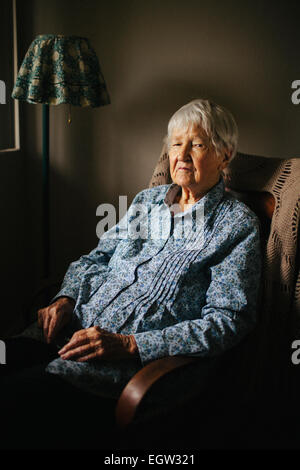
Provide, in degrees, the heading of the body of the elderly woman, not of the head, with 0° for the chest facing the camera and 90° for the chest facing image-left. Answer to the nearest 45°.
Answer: approximately 45°

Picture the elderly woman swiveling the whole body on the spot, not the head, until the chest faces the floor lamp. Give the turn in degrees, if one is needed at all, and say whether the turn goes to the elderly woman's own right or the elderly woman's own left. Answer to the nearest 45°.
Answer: approximately 90° to the elderly woman's own right
